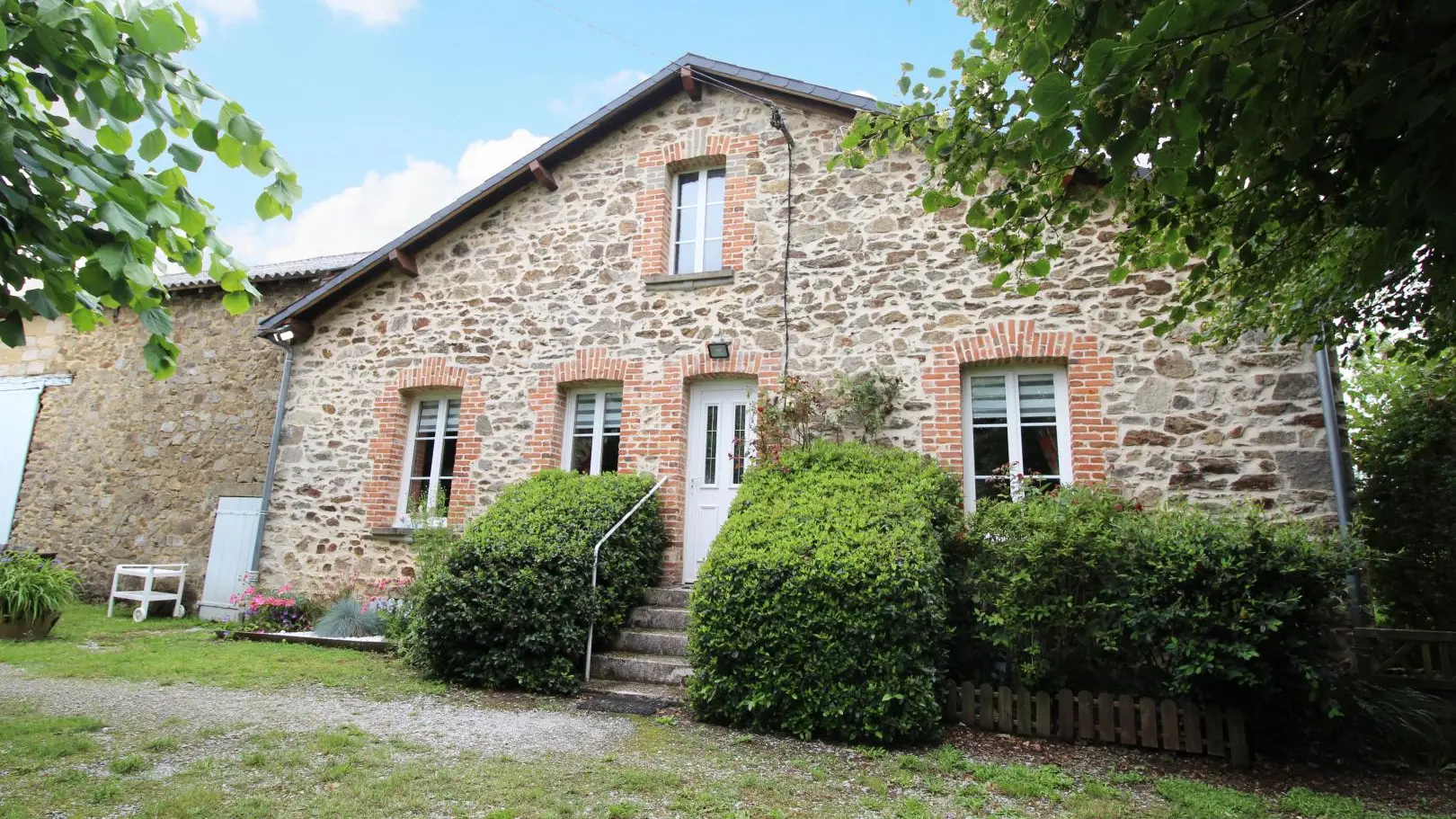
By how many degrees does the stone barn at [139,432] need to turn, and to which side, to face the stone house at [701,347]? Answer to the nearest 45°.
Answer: approximately 45° to its left

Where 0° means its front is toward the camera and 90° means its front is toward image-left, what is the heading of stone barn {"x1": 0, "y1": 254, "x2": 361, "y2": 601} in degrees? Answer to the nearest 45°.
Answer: approximately 0°

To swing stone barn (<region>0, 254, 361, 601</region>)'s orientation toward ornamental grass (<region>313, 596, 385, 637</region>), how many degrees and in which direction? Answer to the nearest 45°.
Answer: approximately 45° to its left

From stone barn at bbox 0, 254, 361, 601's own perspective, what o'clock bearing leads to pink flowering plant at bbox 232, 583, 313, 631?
The pink flowering plant is roughly at 11 o'clock from the stone barn.

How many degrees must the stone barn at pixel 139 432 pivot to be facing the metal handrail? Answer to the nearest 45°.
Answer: approximately 45° to its left
